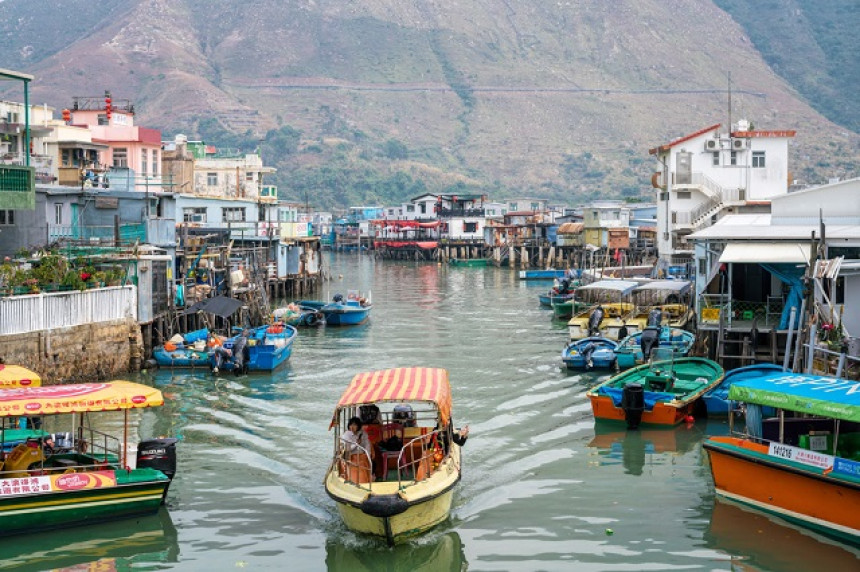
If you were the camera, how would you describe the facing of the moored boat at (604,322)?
facing away from the viewer and to the right of the viewer

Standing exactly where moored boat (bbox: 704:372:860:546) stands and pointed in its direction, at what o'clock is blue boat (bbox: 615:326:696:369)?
The blue boat is roughly at 1 o'clock from the moored boat.

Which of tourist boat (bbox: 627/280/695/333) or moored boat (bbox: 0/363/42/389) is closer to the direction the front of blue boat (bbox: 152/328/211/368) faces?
the moored boat

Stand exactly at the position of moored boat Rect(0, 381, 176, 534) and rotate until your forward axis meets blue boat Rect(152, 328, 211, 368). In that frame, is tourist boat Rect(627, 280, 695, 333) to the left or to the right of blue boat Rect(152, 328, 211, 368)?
right

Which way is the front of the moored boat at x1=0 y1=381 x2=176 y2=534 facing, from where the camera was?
facing to the left of the viewer

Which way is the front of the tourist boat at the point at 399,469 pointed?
toward the camera

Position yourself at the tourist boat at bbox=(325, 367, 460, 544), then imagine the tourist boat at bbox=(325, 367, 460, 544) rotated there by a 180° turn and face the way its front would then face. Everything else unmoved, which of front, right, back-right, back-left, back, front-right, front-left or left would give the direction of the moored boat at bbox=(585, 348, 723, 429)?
front-right
